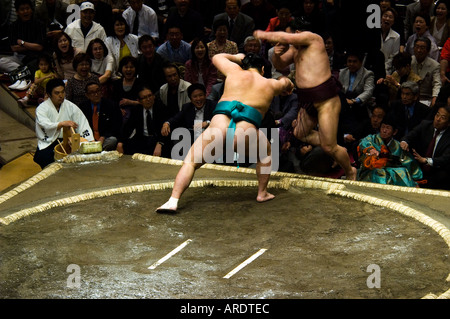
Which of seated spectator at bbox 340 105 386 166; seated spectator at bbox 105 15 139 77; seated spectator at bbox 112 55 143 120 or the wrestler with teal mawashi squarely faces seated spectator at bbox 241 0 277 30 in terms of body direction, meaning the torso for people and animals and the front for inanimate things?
the wrestler with teal mawashi

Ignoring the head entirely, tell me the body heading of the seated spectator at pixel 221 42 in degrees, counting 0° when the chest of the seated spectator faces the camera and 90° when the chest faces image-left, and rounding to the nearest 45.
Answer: approximately 0°

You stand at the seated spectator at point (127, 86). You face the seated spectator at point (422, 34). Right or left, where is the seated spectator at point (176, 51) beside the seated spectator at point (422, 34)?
left

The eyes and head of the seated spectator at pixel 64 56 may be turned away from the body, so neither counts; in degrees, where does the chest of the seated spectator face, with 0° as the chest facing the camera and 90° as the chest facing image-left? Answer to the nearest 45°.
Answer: approximately 0°

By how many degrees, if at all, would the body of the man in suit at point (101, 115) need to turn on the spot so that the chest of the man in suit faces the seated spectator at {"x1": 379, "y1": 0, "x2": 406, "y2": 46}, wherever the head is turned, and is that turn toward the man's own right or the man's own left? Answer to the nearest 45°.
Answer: approximately 90° to the man's own left
